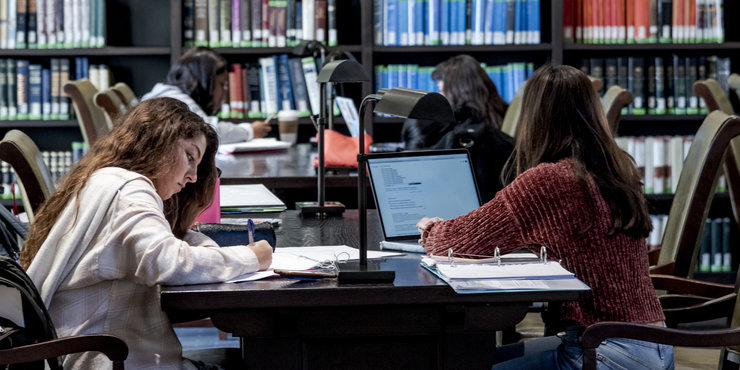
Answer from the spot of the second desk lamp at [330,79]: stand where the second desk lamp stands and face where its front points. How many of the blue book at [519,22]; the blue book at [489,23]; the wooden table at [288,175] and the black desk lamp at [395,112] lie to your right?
1

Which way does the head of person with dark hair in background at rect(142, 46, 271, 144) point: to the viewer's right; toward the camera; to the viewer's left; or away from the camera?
to the viewer's right

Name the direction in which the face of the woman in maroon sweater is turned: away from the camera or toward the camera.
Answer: away from the camera

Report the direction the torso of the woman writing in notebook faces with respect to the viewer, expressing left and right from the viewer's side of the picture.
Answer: facing to the right of the viewer

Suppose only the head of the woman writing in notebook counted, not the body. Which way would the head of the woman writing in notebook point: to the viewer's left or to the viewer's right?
to the viewer's right

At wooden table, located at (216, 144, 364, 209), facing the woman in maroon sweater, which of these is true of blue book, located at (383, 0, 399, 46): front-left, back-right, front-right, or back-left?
back-left

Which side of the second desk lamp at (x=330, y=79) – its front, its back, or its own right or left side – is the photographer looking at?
right

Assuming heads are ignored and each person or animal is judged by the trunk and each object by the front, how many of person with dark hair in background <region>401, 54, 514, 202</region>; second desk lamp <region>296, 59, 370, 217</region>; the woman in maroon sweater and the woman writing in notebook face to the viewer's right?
2
